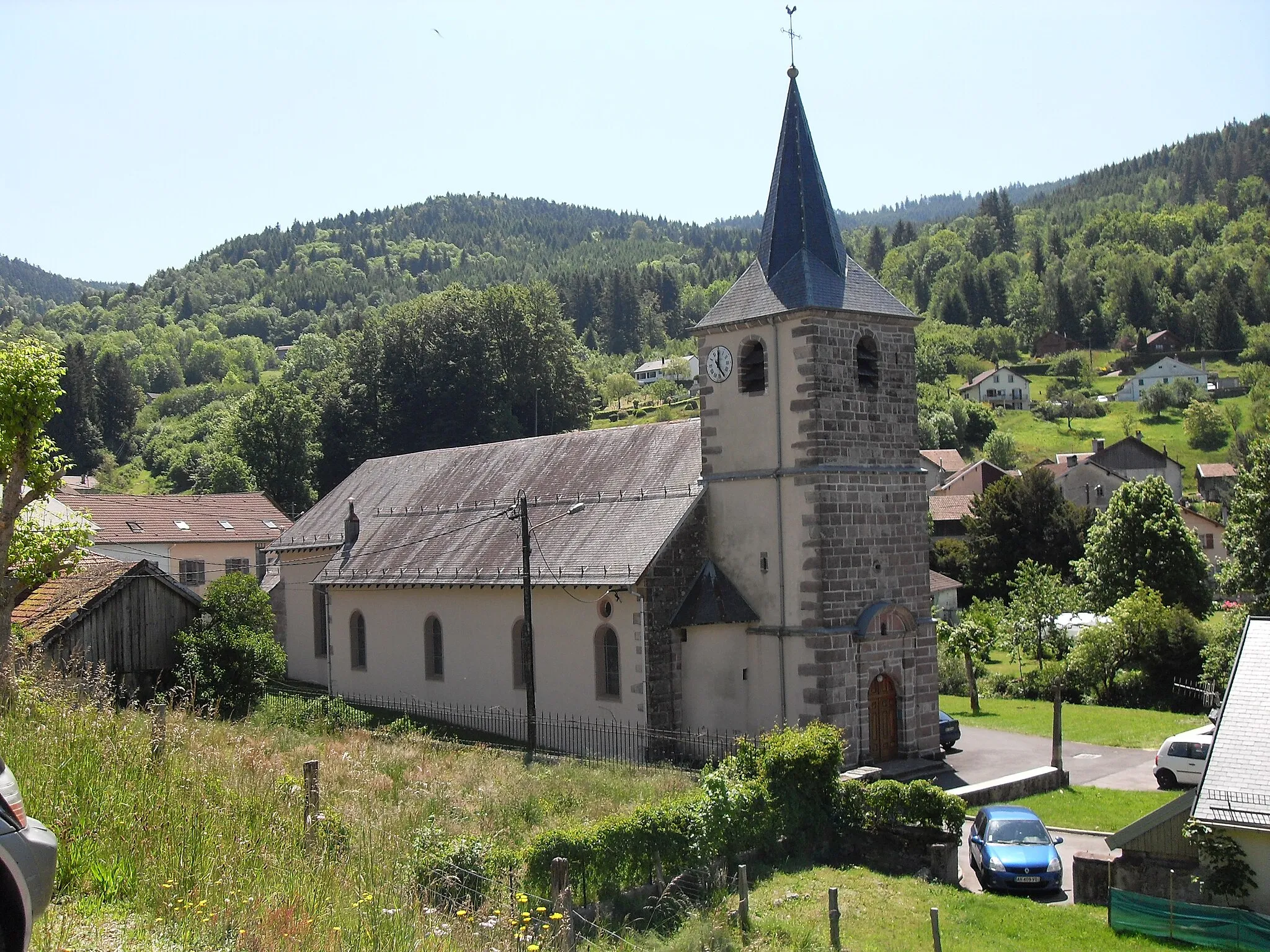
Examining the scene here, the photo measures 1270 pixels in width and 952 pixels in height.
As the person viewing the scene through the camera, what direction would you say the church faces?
facing the viewer and to the right of the viewer

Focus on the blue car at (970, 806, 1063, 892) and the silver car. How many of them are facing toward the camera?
1

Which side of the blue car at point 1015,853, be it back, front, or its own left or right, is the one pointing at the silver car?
front

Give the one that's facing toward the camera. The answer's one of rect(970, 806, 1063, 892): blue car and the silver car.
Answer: the blue car

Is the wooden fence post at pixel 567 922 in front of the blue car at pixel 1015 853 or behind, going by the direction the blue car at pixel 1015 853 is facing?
in front

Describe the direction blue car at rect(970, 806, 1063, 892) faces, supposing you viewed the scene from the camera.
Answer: facing the viewer

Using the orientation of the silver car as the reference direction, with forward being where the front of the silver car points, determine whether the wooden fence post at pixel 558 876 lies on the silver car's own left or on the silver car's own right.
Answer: on the silver car's own right

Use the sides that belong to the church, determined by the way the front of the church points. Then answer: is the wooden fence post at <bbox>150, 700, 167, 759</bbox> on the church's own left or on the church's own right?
on the church's own right

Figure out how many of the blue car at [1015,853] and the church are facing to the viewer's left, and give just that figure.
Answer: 0

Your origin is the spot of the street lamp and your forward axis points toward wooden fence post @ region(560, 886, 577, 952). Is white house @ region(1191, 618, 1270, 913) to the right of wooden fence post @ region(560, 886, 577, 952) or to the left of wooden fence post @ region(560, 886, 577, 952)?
left

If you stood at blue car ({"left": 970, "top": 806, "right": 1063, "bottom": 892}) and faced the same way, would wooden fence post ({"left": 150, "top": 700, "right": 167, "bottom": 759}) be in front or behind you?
in front

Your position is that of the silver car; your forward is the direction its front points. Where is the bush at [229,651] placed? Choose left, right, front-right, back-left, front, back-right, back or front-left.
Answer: right

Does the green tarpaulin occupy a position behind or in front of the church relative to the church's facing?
in front

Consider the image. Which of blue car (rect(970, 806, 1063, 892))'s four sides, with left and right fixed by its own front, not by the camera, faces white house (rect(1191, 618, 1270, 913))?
left
